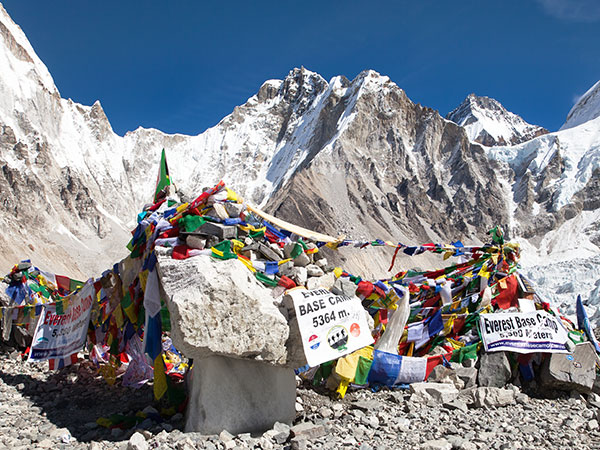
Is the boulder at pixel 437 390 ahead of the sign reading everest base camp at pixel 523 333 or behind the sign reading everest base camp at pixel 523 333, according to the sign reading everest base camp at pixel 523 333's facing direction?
ahead

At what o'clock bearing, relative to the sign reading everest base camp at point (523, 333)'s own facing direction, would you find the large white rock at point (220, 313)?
The large white rock is roughly at 1 o'clock from the sign reading everest base camp.

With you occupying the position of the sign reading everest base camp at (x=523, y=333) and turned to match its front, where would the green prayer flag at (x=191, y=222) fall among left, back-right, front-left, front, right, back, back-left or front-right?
front-right

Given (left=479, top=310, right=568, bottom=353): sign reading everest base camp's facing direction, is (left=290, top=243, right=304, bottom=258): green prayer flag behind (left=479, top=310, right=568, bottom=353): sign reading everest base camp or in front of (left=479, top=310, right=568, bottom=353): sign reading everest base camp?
in front

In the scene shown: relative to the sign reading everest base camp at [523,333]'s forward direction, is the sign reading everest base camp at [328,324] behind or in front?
in front

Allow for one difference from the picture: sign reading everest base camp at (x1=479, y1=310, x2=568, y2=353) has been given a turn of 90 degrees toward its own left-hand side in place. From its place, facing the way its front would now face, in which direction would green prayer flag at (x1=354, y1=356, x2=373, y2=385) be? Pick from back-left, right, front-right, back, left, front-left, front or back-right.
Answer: back-right

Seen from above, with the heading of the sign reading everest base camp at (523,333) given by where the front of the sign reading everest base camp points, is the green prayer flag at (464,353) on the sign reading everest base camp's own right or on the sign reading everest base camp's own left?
on the sign reading everest base camp's own right

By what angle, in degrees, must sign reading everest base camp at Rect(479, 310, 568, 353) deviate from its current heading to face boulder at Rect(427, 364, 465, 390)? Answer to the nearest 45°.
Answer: approximately 45° to its right

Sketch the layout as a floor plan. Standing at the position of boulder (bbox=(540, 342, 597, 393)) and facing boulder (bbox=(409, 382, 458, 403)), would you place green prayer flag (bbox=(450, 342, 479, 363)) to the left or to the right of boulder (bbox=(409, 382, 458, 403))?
right

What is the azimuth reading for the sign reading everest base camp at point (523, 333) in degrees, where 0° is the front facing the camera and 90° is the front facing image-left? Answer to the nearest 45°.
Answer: approximately 0°
